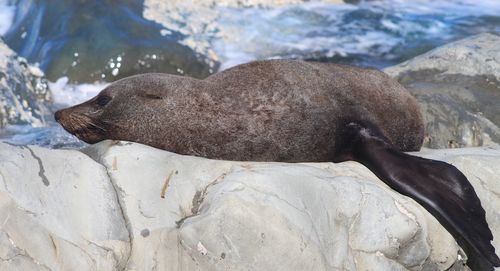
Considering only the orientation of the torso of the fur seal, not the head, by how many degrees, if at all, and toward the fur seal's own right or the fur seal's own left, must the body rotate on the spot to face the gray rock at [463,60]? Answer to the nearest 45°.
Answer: approximately 135° to the fur seal's own right

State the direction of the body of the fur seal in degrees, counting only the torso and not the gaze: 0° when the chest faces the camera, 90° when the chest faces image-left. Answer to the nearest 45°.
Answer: approximately 90°

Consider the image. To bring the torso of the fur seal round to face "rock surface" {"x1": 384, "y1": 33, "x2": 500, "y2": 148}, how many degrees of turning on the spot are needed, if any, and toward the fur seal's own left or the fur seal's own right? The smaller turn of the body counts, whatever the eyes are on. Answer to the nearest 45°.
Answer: approximately 135° to the fur seal's own right
